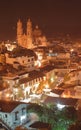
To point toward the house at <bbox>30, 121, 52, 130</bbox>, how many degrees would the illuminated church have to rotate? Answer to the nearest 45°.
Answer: approximately 45° to its left

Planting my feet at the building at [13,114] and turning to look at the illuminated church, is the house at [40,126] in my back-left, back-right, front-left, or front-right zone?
back-right

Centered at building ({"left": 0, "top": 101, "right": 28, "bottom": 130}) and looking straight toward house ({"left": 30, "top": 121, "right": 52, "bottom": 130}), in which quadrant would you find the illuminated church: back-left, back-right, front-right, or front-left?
back-left

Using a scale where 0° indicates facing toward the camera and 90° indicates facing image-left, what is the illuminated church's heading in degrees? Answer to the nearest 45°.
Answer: approximately 45°
